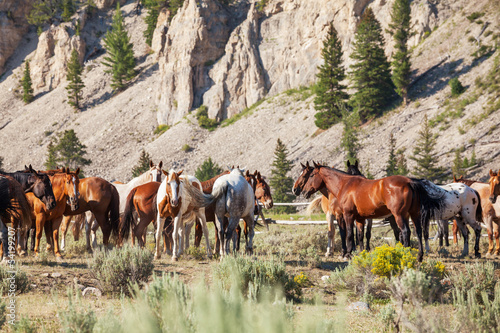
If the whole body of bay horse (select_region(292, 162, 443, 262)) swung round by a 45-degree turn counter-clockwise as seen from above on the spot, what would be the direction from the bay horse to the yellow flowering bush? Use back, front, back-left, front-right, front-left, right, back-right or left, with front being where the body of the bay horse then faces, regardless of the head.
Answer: front-left

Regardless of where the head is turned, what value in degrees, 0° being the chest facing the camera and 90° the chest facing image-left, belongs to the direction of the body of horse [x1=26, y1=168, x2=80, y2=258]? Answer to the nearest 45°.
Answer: approximately 315°

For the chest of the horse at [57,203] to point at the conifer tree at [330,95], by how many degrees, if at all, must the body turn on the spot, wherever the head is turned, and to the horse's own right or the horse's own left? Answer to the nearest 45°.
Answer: approximately 90° to the horse's own left

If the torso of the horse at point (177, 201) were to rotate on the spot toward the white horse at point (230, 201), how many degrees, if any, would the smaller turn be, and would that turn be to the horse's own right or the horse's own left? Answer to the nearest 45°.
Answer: approximately 135° to the horse's own left

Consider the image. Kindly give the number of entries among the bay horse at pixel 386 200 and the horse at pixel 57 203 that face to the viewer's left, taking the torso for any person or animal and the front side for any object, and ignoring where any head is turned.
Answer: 1

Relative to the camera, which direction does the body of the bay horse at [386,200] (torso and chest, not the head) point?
to the viewer's left

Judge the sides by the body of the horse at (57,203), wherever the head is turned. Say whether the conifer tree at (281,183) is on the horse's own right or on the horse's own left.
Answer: on the horse's own left

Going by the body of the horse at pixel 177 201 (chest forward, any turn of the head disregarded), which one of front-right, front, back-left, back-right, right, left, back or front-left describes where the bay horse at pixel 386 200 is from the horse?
back-left
